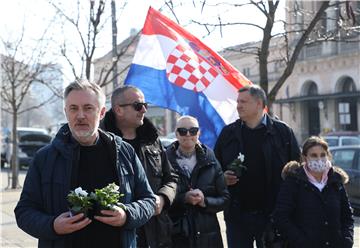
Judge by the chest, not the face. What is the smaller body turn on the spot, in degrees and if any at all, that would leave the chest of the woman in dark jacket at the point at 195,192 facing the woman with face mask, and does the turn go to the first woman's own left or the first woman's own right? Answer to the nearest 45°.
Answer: approximately 90° to the first woman's own left

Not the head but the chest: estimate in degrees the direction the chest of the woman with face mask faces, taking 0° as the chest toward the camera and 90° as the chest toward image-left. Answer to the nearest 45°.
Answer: approximately 0°

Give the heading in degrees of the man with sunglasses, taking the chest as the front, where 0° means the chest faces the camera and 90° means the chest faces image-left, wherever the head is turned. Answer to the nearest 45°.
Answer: approximately 315°

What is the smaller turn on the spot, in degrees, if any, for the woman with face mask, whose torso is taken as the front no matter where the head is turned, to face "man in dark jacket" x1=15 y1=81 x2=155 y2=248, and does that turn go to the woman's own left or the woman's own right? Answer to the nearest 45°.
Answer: approximately 45° to the woman's own right

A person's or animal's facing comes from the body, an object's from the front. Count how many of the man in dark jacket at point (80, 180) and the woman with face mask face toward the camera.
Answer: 2

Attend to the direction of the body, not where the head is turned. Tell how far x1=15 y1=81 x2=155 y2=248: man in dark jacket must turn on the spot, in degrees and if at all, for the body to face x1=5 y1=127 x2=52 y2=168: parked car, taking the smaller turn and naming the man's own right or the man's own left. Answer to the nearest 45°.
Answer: approximately 180°

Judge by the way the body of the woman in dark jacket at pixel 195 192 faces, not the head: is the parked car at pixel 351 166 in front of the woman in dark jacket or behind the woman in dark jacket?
behind
